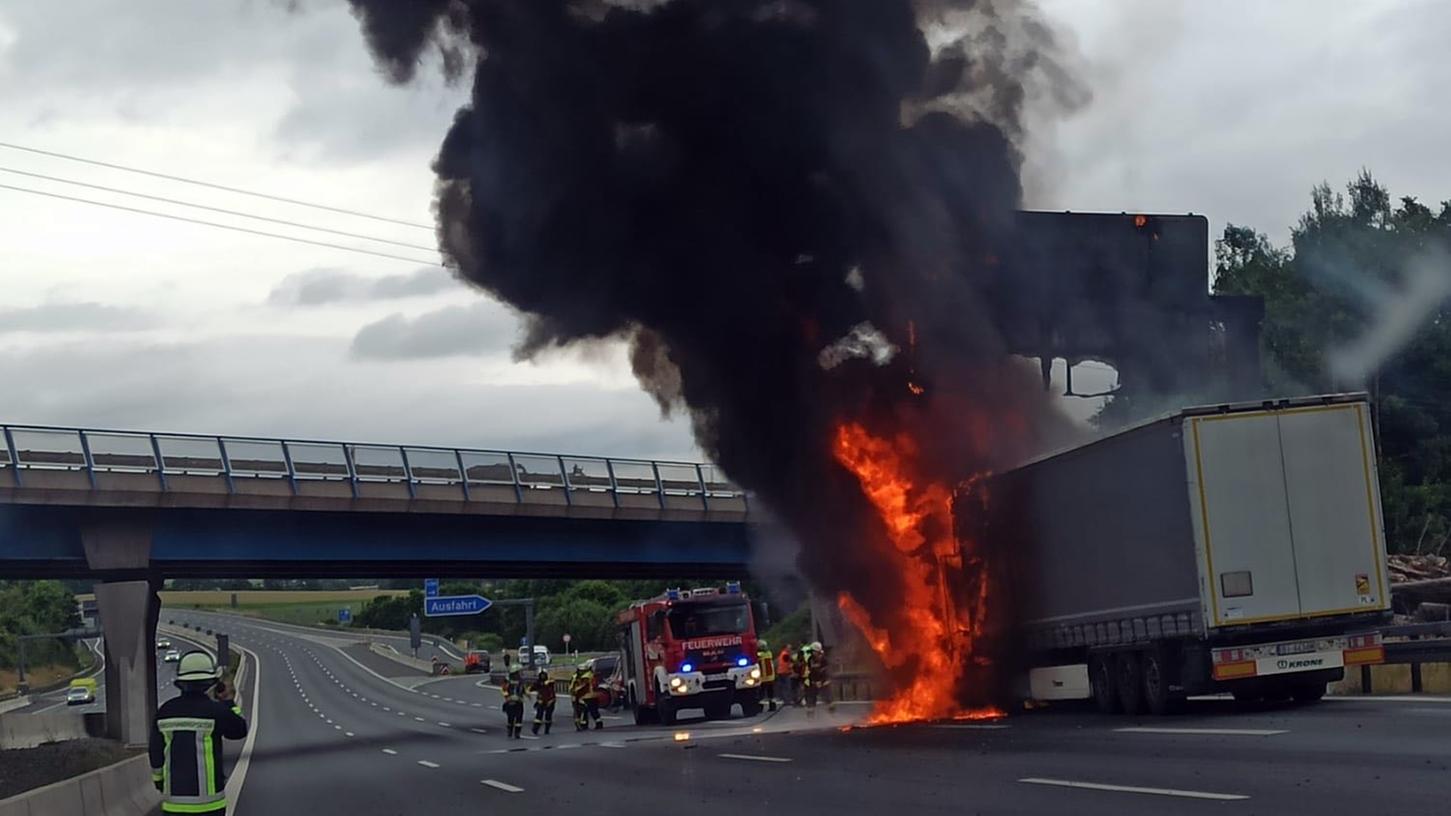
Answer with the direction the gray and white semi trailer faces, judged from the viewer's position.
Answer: facing away from the viewer and to the left of the viewer

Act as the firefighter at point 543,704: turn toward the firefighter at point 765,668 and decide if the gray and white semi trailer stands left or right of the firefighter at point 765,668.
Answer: right

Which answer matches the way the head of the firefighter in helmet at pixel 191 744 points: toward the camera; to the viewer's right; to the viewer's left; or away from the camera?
away from the camera

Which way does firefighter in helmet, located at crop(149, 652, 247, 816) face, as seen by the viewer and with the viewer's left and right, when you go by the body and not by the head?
facing away from the viewer and to the right of the viewer

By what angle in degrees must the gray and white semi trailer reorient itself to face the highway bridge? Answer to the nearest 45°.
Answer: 0° — it already faces it
